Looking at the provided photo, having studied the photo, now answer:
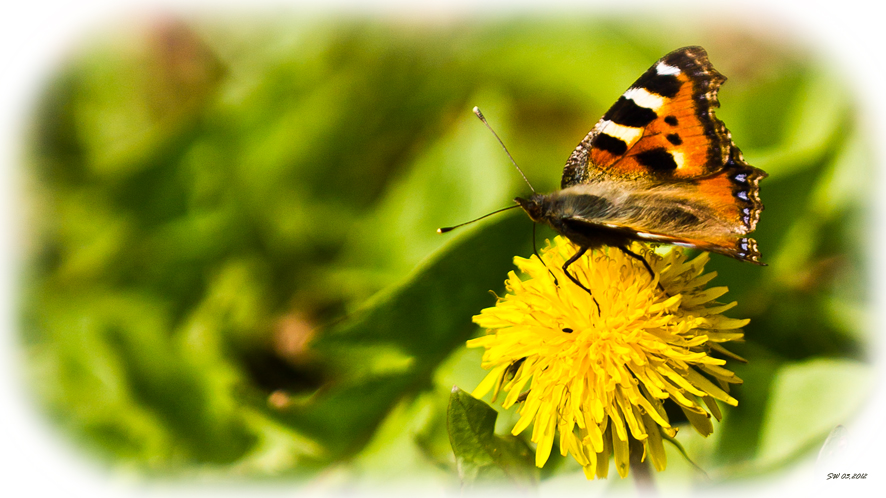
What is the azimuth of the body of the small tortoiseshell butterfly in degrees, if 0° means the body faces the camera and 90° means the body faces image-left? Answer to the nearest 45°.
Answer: approximately 90°
